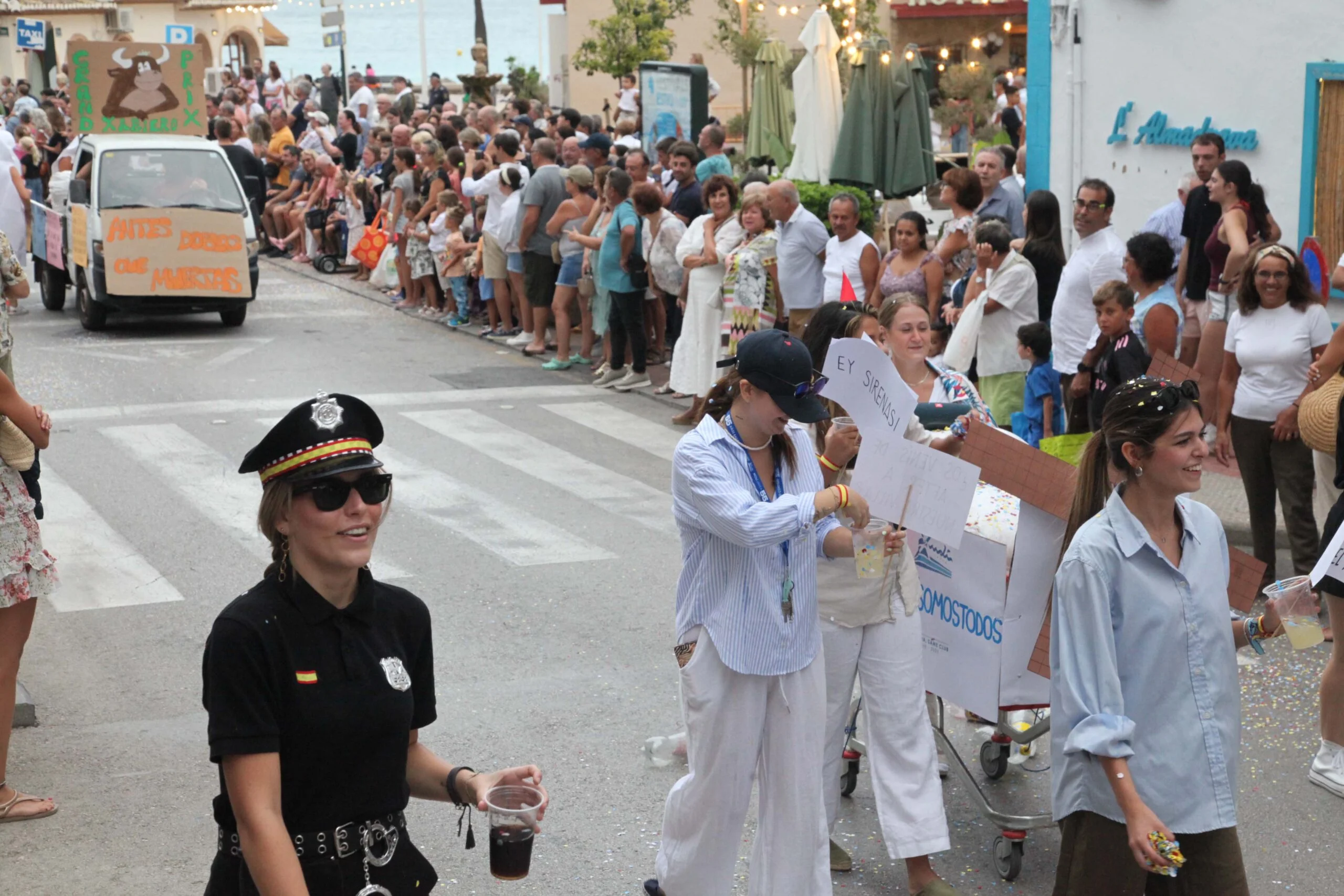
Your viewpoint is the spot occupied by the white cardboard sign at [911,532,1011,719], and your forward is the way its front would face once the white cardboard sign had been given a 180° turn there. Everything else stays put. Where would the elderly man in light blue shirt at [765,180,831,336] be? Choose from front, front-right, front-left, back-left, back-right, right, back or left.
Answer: front-left

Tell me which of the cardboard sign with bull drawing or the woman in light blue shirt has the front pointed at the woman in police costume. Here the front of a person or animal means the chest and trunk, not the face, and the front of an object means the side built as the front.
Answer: the cardboard sign with bull drawing

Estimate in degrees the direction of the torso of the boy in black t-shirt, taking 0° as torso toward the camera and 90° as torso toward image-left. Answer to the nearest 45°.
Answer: approximately 45°

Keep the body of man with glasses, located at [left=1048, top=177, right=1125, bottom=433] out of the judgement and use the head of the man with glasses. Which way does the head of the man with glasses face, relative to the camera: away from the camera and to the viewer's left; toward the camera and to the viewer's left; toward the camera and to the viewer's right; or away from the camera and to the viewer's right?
toward the camera and to the viewer's left

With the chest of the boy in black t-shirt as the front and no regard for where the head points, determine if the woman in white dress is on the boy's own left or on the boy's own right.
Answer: on the boy's own right

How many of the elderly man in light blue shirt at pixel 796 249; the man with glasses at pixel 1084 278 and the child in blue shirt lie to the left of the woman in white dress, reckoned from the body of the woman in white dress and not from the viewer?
3

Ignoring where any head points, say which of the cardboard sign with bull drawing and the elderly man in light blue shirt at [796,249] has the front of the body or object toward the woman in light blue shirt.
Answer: the cardboard sign with bull drawing

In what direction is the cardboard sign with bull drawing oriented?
toward the camera

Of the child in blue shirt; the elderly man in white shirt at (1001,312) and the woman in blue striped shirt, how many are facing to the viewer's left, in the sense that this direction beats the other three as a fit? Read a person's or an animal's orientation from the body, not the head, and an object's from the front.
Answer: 2

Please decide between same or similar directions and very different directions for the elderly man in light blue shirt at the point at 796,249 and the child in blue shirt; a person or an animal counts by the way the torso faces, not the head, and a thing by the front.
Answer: same or similar directions

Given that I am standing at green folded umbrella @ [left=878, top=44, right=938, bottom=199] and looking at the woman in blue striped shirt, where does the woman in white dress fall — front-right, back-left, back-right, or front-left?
front-right

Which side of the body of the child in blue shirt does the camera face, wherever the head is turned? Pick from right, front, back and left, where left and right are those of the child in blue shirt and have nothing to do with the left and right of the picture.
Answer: left

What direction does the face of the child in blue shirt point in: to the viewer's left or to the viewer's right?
to the viewer's left

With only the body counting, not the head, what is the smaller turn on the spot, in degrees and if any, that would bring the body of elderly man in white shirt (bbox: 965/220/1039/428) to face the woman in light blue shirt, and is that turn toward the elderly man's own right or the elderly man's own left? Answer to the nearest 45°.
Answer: approximately 90° to the elderly man's own left

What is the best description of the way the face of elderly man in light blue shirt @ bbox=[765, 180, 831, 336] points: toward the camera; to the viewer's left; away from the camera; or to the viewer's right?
to the viewer's left
